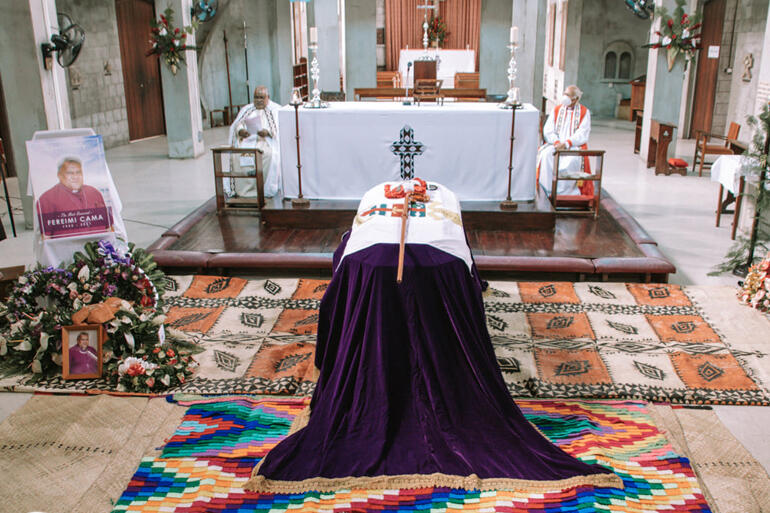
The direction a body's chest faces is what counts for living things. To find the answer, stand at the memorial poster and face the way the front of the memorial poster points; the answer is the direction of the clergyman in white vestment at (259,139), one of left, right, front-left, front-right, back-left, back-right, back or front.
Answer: back-left

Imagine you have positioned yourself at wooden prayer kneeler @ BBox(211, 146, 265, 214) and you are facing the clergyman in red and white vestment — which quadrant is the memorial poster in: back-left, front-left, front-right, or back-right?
back-right

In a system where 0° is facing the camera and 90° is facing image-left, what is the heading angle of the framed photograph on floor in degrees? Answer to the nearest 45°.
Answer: approximately 0°

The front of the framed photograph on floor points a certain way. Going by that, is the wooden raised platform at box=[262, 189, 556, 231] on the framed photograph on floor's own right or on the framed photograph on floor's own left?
on the framed photograph on floor's own left

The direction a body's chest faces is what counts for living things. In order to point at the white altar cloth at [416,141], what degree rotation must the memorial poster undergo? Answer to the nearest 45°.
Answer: approximately 90° to its left

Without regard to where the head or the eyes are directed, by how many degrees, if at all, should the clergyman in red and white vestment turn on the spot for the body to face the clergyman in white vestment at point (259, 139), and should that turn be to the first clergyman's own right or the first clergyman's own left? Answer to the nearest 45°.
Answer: approximately 45° to the first clergyman's own right

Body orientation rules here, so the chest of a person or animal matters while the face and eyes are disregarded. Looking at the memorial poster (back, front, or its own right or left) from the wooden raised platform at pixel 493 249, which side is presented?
left
